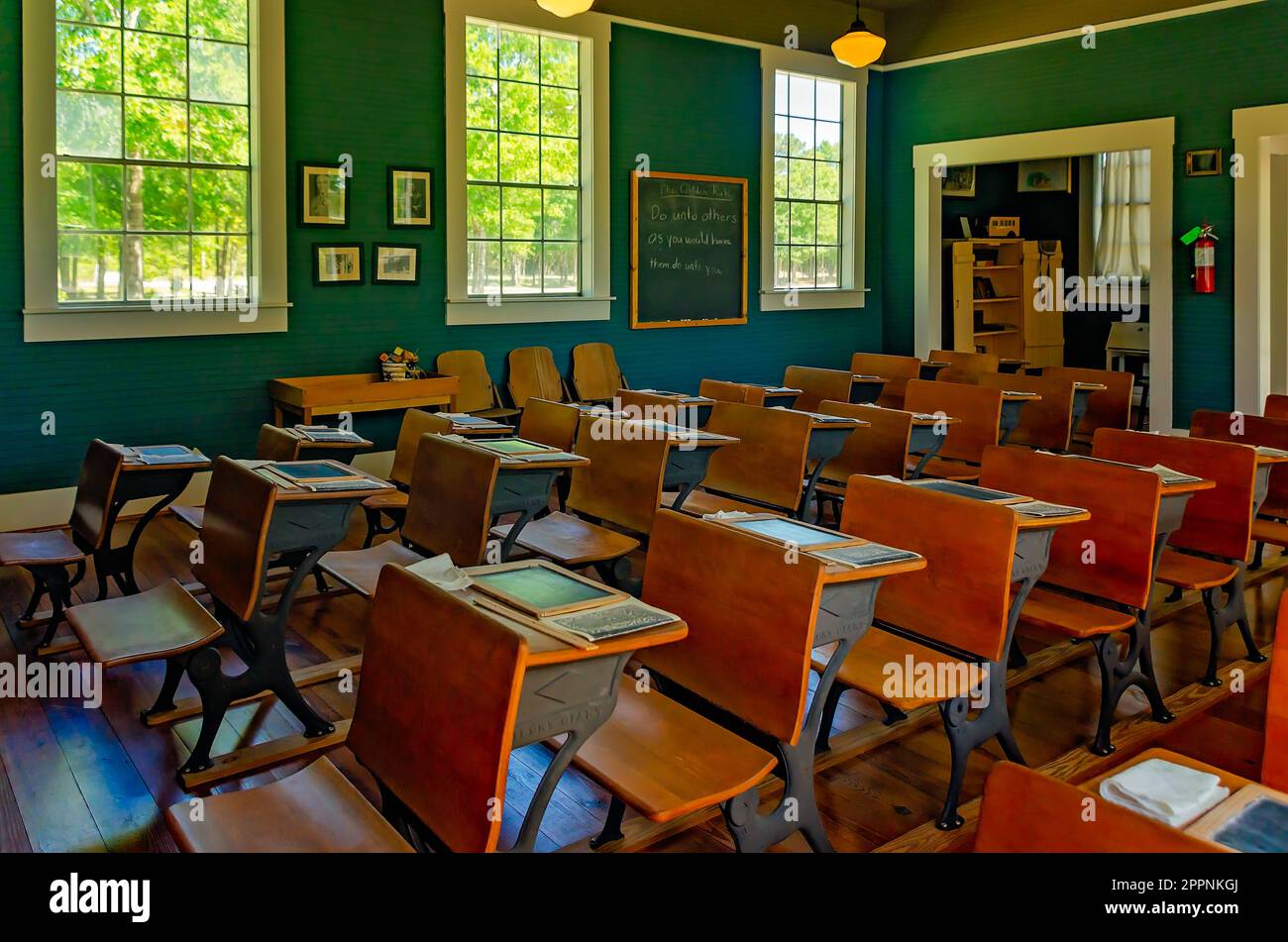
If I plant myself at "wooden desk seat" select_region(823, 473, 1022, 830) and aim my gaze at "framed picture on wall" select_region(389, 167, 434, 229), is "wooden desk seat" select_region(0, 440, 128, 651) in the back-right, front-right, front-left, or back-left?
front-left

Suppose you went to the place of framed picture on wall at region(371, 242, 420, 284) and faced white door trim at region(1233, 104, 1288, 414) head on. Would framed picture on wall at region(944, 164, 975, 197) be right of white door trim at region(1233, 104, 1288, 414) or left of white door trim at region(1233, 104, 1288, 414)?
left

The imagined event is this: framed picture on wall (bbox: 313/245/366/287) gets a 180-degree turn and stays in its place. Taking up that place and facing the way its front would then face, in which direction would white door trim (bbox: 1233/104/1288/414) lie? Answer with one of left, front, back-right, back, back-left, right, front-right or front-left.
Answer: right

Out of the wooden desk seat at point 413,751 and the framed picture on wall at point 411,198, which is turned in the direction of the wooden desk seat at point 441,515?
the framed picture on wall

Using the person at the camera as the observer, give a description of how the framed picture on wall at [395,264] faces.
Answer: facing the viewer

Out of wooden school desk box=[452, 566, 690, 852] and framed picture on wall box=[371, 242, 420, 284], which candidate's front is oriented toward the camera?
the framed picture on wall

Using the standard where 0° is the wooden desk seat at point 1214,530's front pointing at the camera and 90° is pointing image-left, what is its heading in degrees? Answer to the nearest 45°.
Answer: approximately 45°

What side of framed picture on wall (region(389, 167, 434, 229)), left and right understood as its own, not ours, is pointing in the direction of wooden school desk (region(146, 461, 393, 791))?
front

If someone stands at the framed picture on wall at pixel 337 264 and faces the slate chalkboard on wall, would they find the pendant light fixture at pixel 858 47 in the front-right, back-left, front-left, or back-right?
front-right

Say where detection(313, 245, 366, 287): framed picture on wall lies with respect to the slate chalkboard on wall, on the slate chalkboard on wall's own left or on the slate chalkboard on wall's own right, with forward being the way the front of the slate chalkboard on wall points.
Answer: on the slate chalkboard on wall's own right

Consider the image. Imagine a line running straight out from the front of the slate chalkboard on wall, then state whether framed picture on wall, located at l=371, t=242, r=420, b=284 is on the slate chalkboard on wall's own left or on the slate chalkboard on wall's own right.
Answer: on the slate chalkboard on wall's own right

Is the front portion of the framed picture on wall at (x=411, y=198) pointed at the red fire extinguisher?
no

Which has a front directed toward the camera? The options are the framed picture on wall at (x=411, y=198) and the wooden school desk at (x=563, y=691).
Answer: the framed picture on wall

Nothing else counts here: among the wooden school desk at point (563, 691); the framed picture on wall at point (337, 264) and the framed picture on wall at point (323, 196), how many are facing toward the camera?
2

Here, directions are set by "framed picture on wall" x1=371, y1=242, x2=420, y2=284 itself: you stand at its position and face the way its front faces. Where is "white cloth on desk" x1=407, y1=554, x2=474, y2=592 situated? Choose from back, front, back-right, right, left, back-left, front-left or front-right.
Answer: front
